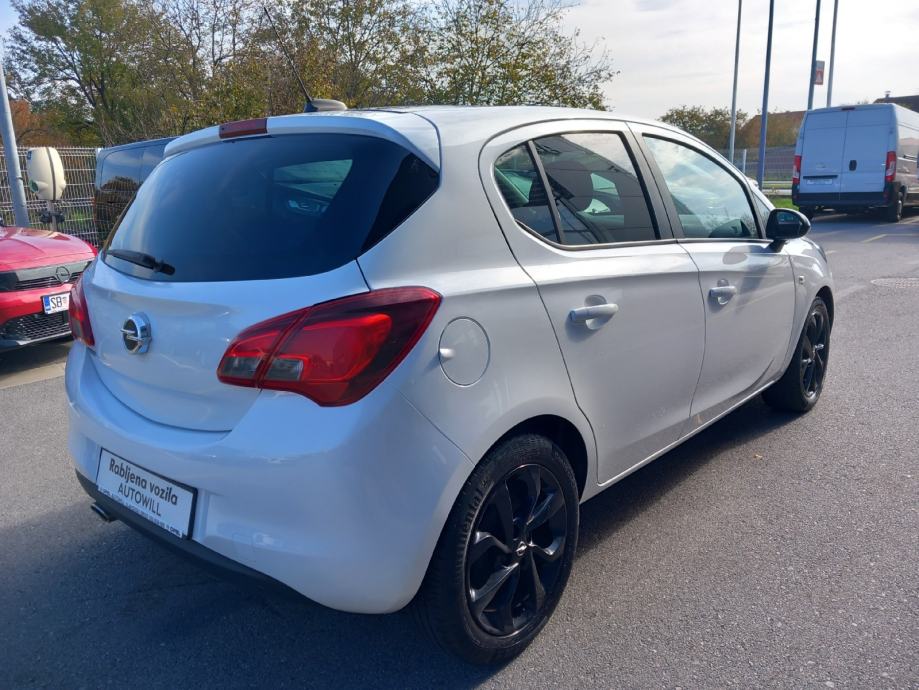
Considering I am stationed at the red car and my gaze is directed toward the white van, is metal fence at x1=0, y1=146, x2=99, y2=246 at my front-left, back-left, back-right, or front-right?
front-left

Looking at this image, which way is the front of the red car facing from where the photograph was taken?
facing the viewer and to the right of the viewer

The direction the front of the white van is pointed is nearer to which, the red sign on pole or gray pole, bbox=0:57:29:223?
the red sign on pole

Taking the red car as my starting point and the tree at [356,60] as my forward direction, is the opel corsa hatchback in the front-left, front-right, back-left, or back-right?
back-right

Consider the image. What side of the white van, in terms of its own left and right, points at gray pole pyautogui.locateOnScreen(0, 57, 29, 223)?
back

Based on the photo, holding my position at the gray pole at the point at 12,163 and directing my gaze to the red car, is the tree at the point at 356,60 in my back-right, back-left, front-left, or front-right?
back-left

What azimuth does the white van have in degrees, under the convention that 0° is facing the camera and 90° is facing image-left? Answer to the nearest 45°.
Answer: approximately 225°

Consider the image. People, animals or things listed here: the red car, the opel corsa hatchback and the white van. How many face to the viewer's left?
0

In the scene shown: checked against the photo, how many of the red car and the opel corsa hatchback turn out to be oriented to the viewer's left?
0

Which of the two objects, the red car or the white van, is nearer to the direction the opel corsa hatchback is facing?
the white van

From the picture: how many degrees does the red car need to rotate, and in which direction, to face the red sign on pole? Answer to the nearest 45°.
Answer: approximately 90° to its left

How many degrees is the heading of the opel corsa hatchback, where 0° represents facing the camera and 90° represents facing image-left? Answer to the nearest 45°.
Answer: approximately 225°

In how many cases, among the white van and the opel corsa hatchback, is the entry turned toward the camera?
0

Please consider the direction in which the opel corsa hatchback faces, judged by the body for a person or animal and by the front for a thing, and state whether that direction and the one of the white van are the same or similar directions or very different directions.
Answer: same or similar directions

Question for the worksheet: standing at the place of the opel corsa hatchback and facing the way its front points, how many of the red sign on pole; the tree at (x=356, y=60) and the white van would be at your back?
0
